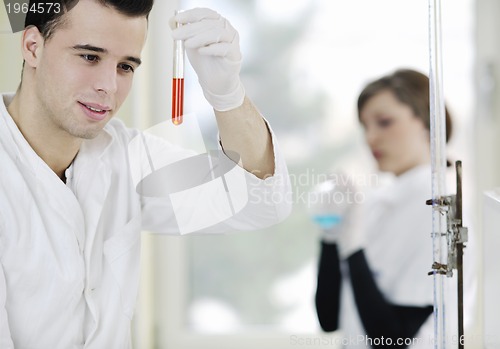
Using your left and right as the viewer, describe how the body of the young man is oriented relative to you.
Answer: facing the viewer and to the right of the viewer

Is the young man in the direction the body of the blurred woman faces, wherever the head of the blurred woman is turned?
yes

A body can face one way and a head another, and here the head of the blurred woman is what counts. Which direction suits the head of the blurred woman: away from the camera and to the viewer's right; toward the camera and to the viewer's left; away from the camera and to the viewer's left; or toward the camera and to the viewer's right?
toward the camera and to the viewer's left

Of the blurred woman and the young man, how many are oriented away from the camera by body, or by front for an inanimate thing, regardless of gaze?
0

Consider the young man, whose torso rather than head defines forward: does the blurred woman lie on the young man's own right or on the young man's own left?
on the young man's own left

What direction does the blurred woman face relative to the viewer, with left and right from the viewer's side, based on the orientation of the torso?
facing the viewer and to the left of the viewer
